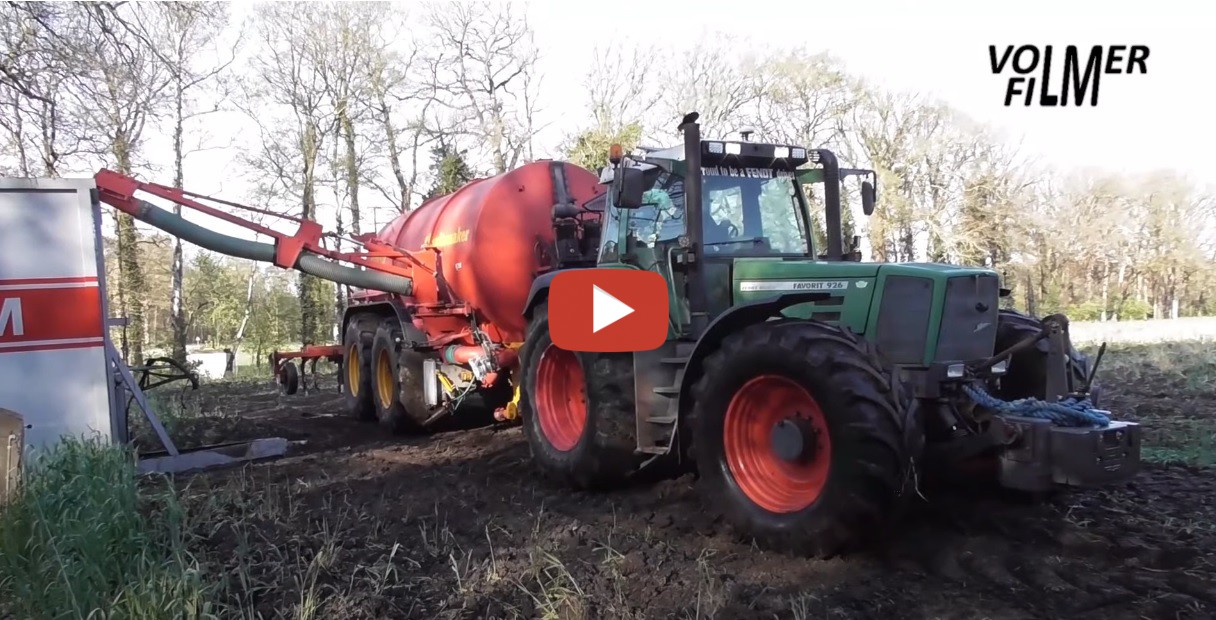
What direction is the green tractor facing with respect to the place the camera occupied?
facing the viewer and to the right of the viewer

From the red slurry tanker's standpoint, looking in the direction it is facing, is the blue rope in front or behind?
in front

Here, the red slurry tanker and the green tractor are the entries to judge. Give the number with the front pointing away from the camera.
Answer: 0

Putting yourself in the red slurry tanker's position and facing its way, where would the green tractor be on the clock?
The green tractor is roughly at 1 o'clock from the red slurry tanker.

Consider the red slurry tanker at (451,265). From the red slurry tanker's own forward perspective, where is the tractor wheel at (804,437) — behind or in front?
in front

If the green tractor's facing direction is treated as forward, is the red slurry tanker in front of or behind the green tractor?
behind
